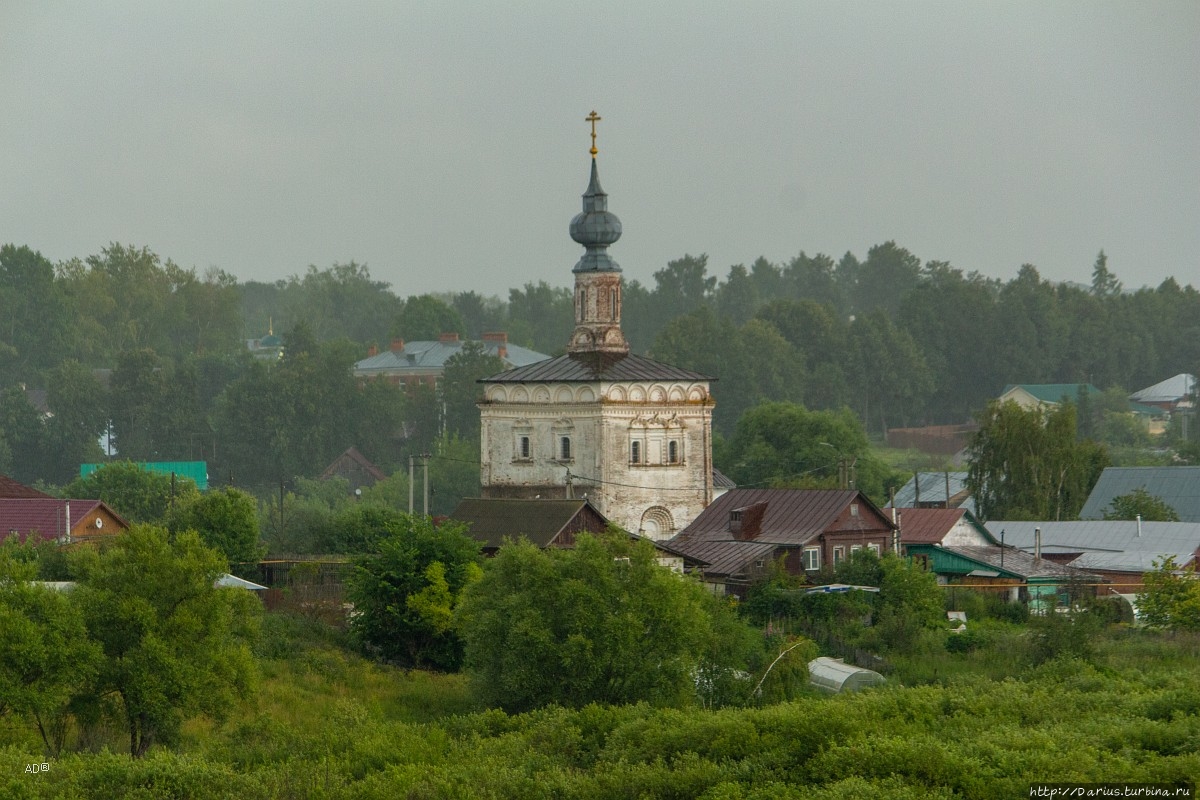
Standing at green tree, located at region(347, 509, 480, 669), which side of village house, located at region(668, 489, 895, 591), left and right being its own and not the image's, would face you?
right

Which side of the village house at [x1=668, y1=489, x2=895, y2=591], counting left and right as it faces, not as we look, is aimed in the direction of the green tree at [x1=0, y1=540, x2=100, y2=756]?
right

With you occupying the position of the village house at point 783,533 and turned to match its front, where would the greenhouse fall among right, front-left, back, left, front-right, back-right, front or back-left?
front-right

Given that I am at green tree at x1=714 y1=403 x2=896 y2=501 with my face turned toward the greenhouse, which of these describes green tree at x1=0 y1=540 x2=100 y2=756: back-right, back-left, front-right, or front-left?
front-right

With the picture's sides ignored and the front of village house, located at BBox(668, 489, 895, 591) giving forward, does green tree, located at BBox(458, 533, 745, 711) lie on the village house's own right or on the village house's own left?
on the village house's own right

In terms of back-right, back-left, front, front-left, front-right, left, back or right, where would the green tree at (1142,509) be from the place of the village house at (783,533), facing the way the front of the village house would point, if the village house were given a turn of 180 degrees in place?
right

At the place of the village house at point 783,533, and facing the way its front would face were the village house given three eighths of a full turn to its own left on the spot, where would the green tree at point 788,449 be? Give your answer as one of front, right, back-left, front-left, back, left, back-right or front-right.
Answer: front

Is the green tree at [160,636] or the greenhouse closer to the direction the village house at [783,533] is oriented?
the greenhouse

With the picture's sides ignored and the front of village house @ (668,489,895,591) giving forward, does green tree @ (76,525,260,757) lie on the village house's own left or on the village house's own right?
on the village house's own right

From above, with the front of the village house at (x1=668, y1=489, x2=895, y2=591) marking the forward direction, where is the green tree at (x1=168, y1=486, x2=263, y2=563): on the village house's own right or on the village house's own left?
on the village house's own right
